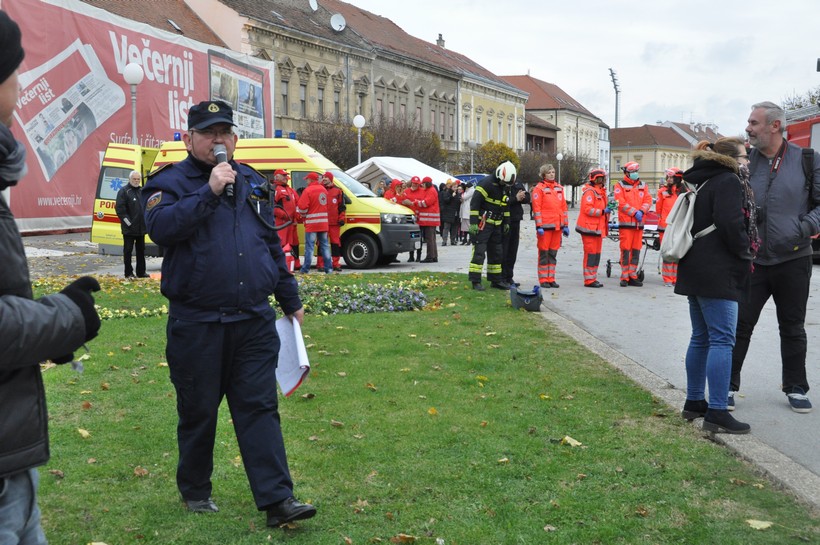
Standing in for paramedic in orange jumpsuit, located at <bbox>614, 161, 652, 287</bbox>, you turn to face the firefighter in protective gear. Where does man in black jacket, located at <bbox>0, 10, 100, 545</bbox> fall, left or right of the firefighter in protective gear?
left

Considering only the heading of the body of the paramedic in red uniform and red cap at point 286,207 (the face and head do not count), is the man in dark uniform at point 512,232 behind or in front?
in front

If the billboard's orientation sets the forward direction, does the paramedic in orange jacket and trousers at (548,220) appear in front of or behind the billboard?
in front

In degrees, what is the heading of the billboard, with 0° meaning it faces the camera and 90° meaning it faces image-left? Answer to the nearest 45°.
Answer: approximately 315°

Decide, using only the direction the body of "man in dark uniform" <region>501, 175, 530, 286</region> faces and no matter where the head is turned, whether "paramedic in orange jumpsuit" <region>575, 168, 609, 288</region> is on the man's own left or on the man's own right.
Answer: on the man's own left

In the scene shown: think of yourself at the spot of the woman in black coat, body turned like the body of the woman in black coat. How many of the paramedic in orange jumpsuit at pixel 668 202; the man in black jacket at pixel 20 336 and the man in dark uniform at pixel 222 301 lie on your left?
1

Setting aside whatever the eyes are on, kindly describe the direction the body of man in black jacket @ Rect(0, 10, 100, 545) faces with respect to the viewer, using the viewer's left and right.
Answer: facing to the right of the viewer

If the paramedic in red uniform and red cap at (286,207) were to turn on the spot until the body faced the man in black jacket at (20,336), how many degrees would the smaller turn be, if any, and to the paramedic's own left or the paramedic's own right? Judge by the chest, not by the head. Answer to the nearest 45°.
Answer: approximately 45° to the paramedic's own right

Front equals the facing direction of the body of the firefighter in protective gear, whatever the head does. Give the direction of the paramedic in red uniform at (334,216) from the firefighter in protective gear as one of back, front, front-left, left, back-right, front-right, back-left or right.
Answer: back
